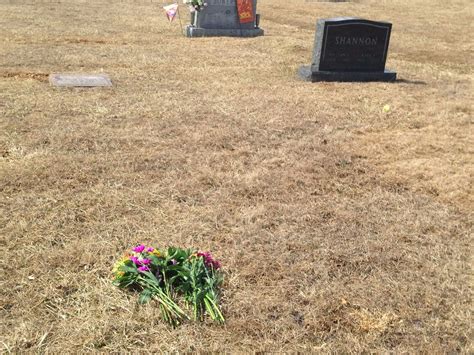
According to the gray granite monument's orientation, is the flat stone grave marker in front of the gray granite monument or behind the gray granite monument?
in front

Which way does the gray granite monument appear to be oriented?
toward the camera

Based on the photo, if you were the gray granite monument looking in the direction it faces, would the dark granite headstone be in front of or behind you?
in front

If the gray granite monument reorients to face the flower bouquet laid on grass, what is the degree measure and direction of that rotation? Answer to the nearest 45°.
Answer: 0° — it already faces it
